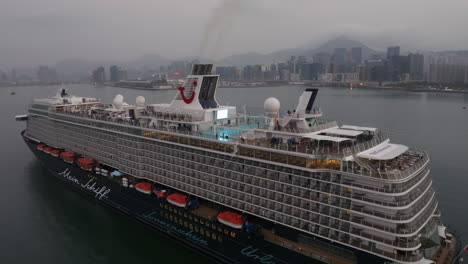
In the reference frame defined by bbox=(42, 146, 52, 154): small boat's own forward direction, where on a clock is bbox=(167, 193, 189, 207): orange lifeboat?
The orange lifeboat is roughly at 7 o'clock from the small boat.

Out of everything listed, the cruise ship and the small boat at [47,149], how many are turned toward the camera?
0

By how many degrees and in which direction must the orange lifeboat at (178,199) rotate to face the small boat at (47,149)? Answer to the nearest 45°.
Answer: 0° — it already faces it

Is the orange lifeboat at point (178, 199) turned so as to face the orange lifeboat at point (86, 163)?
yes

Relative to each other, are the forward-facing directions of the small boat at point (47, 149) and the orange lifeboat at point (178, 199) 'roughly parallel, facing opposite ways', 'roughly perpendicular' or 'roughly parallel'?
roughly parallel

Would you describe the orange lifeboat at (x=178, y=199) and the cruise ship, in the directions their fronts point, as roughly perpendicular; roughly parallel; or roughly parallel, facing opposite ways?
roughly parallel

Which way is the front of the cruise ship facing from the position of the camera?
facing away from the viewer and to the left of the viewer

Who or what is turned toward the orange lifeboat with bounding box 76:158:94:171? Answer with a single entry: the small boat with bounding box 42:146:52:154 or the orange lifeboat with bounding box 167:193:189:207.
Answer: the orange lifeboat with bounding box 167:193:189:207

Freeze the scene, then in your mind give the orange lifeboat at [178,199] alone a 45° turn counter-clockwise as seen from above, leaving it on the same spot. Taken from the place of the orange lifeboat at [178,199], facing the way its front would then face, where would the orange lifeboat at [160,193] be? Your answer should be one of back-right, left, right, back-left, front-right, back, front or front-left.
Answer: front-right

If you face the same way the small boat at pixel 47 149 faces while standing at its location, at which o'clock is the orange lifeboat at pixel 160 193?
The orange lifeboat is roughly at 7 o'clock from the small boat.

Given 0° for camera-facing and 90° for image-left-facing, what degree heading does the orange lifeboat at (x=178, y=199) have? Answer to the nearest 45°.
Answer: approximately 135°
